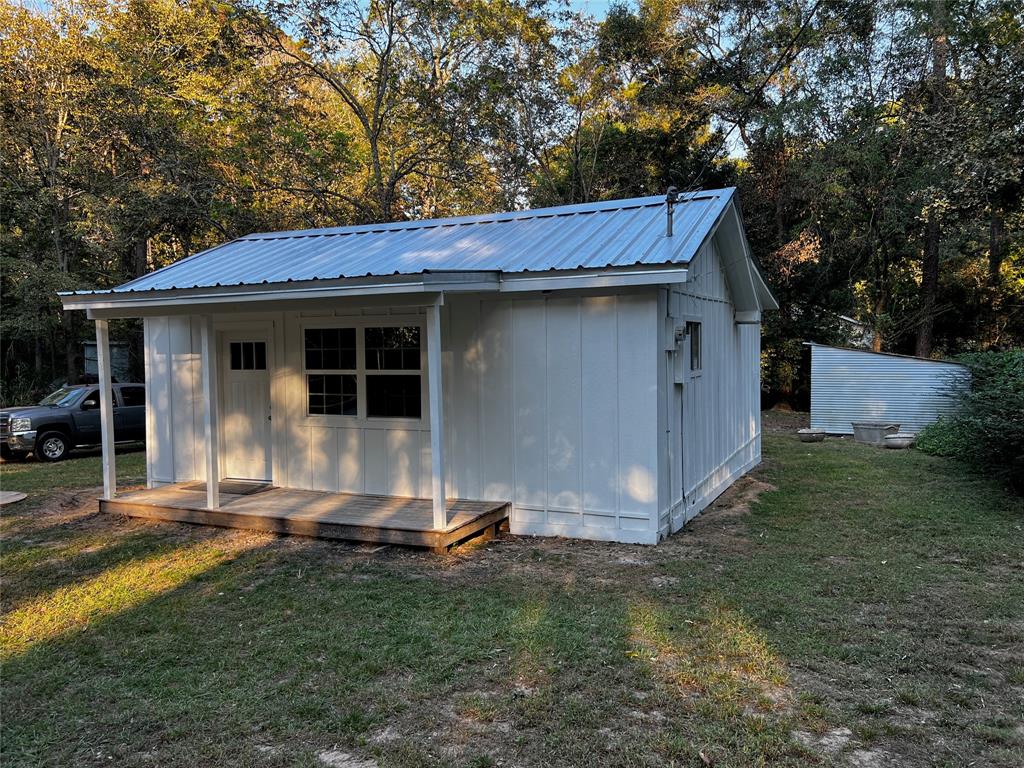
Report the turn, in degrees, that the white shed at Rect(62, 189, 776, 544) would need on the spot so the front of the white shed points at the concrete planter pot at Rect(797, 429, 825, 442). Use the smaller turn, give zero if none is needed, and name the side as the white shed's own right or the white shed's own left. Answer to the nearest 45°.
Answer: approximately 180°

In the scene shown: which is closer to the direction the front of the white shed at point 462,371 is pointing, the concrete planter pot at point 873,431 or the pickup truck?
the pickup truck

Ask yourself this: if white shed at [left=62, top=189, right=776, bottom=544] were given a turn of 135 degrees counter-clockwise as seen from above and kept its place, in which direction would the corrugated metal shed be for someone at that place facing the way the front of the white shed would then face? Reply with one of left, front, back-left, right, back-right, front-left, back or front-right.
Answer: front-left

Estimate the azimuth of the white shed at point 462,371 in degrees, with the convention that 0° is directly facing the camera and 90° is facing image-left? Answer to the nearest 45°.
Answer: approximately 45°

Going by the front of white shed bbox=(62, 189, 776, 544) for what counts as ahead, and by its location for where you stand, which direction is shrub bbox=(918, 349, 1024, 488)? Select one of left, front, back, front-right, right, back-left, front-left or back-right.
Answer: back-left

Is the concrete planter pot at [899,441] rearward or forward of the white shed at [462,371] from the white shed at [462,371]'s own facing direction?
rearward

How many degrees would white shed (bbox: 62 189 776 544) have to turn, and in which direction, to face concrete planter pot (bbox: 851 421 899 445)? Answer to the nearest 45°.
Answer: approximately 180°

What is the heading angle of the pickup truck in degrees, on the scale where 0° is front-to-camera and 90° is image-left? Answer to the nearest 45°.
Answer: approximately 45°
